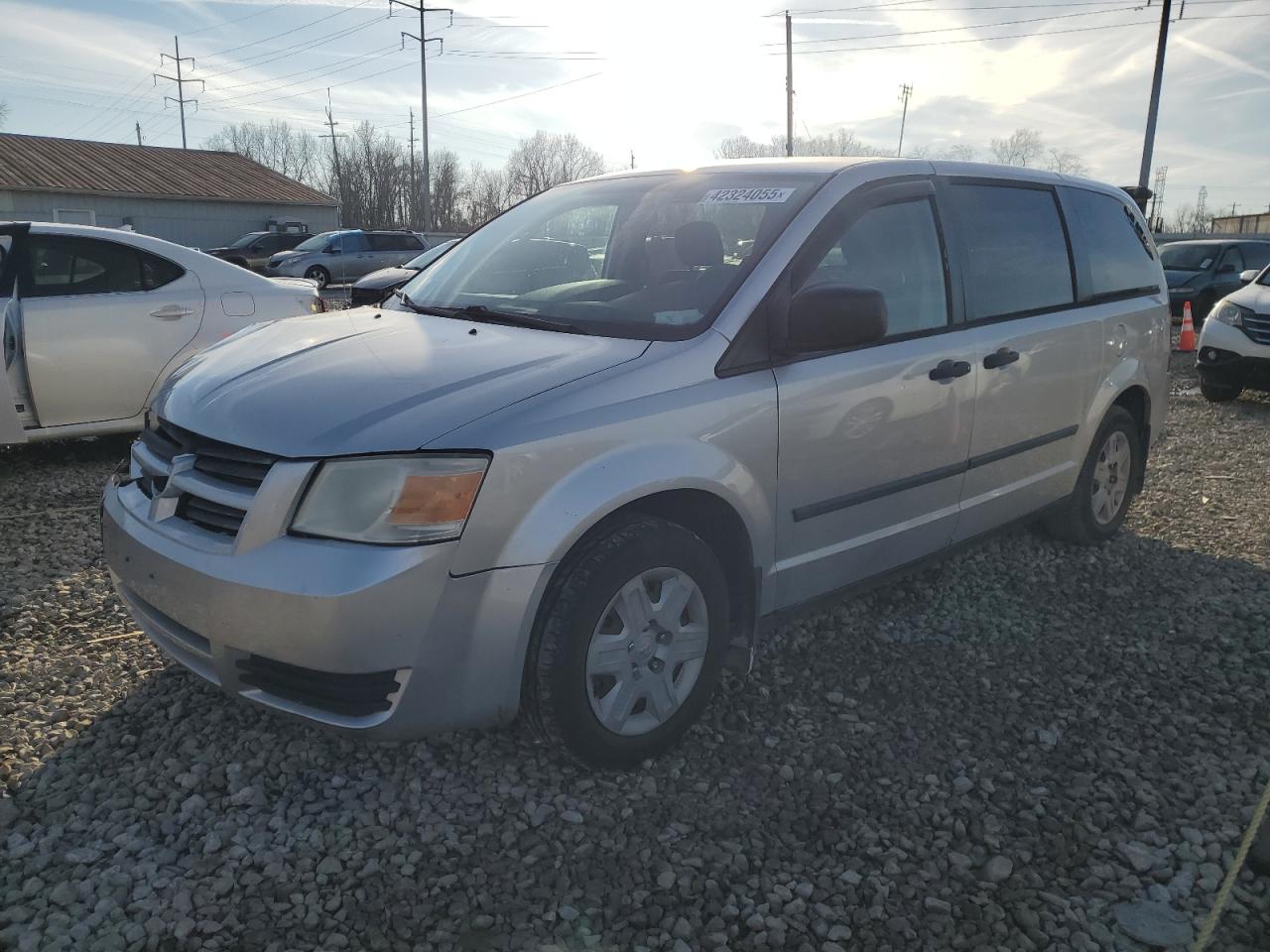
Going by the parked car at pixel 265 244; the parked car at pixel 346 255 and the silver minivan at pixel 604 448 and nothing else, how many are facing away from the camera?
0

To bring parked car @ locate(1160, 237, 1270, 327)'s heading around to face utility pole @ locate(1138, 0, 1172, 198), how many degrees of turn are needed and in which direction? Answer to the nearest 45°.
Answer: approximately 135° to its right

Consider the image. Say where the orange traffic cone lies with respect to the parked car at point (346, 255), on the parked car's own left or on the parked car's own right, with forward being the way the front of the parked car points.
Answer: on the parked car's own left

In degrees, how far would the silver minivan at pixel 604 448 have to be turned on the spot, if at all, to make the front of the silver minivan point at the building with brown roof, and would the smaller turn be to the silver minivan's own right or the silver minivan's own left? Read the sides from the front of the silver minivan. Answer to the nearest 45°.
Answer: approximately 90° to the silver minivan's own right

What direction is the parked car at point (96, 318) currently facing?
to the viewer's left

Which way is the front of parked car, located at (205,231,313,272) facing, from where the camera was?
facing the viewer and to the left of the viewer

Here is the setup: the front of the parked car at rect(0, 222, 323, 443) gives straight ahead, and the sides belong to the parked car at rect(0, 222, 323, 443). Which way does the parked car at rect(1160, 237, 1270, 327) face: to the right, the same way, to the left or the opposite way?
the same way

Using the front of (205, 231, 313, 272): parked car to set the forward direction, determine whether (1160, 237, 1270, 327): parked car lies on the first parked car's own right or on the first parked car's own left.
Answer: on the first parked car's own left

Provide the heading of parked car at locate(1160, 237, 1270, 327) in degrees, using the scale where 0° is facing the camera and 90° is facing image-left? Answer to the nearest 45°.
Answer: approximately 45°

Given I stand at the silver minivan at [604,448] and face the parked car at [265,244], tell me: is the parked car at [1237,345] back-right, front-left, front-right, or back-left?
front-right

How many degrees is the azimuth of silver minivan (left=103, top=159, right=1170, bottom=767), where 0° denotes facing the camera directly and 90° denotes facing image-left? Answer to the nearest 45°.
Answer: approximately 45°

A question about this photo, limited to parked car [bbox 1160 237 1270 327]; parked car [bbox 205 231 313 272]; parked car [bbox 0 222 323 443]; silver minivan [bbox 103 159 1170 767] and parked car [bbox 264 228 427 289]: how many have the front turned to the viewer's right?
0

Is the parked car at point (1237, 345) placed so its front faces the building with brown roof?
no

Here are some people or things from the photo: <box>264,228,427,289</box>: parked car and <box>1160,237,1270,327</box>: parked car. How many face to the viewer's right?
0

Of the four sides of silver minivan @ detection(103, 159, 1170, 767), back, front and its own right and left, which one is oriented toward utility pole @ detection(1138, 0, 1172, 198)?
back

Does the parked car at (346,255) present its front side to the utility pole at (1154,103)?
no

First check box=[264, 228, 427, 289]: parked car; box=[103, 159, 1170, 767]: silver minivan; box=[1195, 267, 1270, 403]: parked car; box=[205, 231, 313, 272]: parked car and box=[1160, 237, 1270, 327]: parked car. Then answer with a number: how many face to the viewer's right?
0

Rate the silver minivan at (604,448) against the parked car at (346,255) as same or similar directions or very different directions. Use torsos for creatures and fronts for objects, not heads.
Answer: same or similar directions

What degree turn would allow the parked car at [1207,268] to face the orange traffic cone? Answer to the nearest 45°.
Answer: approximately 45° to its left

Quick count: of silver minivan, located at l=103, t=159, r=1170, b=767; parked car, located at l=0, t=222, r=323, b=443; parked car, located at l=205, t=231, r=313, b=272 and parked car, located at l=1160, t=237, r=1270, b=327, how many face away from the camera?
0
